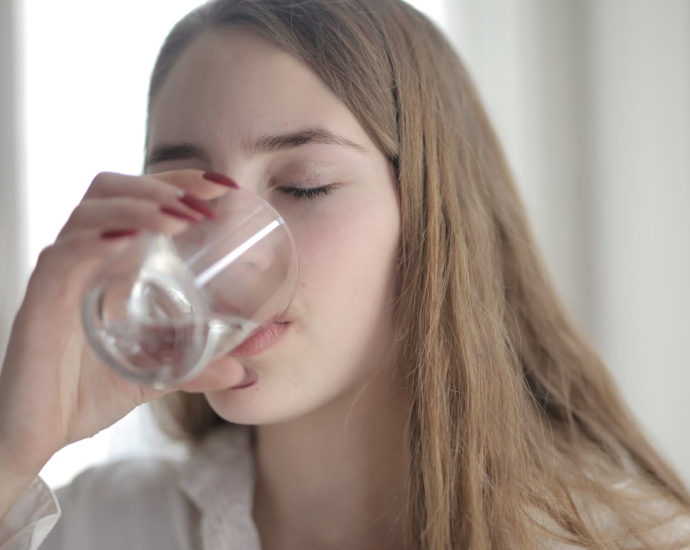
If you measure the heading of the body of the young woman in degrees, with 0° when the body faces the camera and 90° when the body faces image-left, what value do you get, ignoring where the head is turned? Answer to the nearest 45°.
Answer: approximately 45°

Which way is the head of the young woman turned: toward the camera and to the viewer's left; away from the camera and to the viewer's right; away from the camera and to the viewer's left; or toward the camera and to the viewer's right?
toward the camera and to the viewer's left
